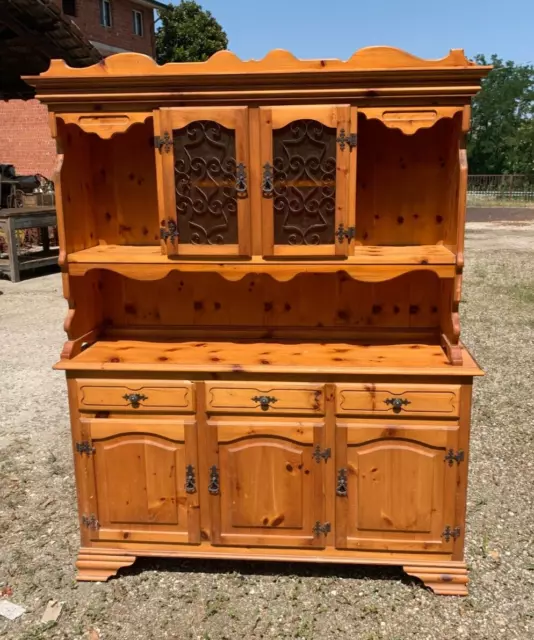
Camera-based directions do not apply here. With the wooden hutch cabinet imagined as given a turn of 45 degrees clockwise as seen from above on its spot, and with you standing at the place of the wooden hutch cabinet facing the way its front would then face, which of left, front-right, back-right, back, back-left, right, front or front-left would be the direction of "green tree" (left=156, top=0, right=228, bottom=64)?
back-right

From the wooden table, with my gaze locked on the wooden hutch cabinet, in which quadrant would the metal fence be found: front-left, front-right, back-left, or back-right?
back-left

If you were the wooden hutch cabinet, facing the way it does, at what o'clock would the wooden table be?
The wooden table is roughly at 5 o'clock from the wooden hutch cabinet.

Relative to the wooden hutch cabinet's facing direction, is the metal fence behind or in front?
behind

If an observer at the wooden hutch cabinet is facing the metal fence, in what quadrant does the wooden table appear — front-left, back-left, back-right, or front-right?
front-left

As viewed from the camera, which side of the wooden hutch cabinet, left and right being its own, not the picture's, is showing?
front

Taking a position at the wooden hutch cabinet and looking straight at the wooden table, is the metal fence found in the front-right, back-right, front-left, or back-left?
front-right
